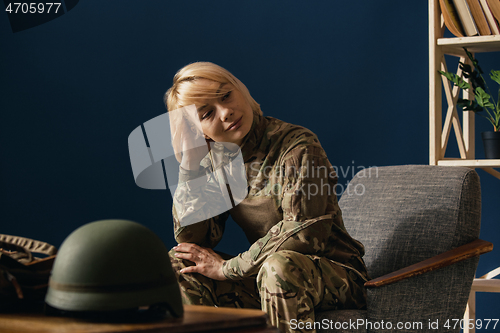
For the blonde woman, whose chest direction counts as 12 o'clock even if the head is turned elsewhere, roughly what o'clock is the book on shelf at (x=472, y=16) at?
The book on shelf is roughly at 6 o'clock from the blonde woman.

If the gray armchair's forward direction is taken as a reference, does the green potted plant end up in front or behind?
behind

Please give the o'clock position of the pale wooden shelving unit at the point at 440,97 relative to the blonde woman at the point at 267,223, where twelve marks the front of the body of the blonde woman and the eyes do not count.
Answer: The pale wooden shelving unit is roughly at 6 o'clock from the blonde woman.

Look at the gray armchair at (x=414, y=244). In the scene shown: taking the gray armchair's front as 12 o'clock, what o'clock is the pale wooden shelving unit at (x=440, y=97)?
The pale wooden shelving unit is roughly at 5 o'clock from the gray armchair.

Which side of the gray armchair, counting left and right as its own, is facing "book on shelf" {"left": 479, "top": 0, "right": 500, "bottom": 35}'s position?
back

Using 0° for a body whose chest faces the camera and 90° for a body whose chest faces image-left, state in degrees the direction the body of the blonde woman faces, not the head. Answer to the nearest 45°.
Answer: approximately 45°

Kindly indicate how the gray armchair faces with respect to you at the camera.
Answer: facing the viewer and to the left of the viewer

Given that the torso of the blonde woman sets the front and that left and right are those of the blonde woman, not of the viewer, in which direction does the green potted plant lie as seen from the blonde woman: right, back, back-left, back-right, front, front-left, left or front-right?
back
